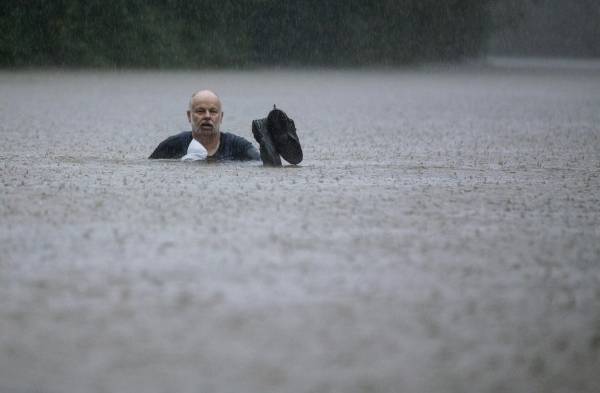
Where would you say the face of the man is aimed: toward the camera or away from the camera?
toward the camera

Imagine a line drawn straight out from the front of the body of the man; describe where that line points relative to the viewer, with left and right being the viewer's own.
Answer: facing the viewer
